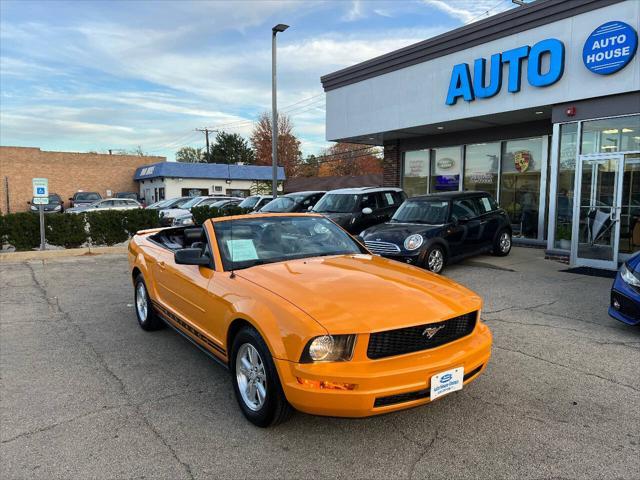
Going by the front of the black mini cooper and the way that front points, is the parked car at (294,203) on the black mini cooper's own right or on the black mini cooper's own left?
on the black mini cooper's own right

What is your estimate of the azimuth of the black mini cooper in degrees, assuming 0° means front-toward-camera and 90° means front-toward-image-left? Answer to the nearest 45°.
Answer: approximately 45°

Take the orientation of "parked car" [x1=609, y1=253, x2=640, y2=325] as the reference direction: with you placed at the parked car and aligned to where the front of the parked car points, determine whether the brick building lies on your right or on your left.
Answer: on your right

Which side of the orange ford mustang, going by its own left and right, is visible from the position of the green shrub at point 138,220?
back

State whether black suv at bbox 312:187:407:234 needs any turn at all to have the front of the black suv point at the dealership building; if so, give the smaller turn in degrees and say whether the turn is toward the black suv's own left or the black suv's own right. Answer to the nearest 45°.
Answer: approximately 135° to the black suv's own left

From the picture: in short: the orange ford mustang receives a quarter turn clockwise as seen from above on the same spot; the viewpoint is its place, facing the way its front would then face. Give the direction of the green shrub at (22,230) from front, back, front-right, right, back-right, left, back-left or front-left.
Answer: right

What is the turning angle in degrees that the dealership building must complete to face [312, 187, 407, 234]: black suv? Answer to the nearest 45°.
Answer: approximately 45° to its right

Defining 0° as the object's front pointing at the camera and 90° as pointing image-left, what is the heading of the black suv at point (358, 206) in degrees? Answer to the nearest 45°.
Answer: approximately 45°

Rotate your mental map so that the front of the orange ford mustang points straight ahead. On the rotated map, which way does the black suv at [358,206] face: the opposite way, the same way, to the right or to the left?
to the right

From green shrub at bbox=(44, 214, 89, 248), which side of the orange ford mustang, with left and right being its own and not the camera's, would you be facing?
back
